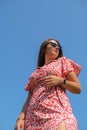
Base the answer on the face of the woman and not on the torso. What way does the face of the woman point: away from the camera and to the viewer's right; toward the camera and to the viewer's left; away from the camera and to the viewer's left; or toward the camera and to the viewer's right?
toward the camera and to the viewer's right

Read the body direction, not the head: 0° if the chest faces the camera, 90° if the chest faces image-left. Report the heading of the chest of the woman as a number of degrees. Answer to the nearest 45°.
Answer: approximately 0°
